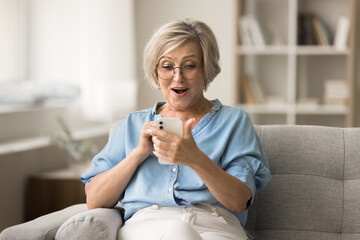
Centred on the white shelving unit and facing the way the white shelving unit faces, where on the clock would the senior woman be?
The senior woman is roughly at 12 o'clock from the white shelving unit.

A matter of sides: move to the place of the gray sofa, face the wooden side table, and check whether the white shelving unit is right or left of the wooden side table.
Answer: right

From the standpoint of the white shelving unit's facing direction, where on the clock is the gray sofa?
The gray sofa is roughly at 12 o'clock from the white shelving unit.

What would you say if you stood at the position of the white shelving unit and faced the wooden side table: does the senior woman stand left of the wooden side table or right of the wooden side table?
left

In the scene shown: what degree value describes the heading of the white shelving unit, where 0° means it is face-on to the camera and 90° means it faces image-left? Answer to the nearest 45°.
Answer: approximately 0°

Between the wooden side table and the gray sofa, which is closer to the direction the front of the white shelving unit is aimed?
the gray sofa

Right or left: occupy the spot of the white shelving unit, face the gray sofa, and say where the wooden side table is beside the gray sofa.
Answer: right

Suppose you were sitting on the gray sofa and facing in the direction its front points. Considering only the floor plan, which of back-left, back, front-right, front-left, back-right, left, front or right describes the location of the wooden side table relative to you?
back-right

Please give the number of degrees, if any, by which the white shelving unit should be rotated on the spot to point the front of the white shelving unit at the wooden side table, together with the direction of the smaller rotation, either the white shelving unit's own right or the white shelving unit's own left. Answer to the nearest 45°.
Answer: approximately 45° to the white shelving unit's own right

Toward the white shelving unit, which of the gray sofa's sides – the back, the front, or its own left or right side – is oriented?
back

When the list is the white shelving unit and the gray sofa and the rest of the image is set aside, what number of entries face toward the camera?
2

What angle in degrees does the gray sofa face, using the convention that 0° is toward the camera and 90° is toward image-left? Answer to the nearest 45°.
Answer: approximately 0°
